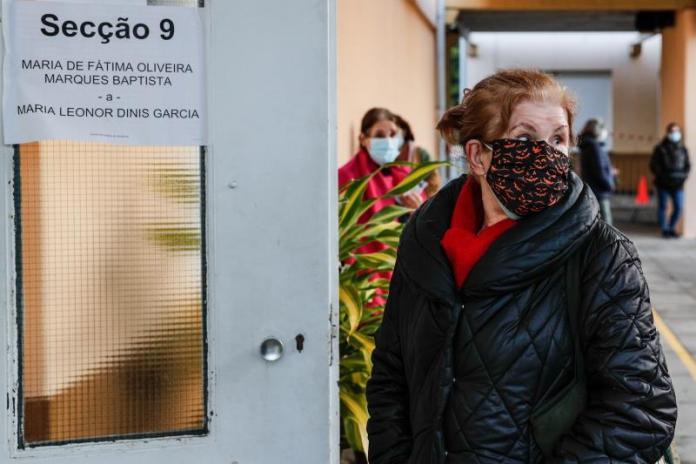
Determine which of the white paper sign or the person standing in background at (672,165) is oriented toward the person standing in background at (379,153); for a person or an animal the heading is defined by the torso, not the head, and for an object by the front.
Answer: the person standing in background at (672,165)

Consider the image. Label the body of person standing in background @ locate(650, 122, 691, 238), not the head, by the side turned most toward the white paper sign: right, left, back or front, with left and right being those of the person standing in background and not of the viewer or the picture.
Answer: front

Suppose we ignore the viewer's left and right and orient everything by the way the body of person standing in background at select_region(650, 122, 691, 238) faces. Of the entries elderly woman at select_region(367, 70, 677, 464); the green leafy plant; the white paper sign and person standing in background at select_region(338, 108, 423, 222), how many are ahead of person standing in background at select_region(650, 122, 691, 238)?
4

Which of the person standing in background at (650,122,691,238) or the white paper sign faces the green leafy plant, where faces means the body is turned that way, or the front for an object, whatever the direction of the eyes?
the person standing in background

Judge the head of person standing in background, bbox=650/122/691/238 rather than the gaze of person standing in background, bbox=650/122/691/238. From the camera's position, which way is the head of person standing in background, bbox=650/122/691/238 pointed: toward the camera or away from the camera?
toward the camera

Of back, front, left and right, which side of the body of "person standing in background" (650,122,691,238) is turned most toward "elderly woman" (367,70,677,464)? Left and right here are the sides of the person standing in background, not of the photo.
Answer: front

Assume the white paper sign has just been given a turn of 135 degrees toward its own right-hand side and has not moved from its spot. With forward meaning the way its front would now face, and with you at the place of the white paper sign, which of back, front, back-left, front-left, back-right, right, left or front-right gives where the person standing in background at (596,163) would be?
right

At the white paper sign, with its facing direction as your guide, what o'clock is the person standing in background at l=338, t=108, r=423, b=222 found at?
The person standing in background is roughly at 7 o'clock from the white paper sign.

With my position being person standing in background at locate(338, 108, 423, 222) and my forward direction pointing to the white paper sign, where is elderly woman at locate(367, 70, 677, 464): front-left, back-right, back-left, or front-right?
front-left

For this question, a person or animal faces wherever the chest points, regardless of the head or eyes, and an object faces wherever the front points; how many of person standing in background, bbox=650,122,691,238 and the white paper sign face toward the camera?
2

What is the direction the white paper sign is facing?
toward the camera

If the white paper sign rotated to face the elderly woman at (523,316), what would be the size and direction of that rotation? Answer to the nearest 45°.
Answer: approximately 45° to its left

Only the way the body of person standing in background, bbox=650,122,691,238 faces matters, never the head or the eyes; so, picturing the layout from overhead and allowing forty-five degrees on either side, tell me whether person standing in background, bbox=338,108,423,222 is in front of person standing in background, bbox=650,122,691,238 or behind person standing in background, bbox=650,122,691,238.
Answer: in front

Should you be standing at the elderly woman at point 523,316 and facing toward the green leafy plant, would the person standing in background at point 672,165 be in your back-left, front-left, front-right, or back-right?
front-right
